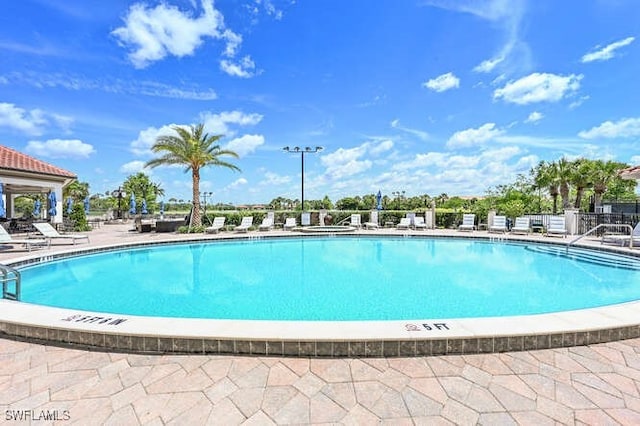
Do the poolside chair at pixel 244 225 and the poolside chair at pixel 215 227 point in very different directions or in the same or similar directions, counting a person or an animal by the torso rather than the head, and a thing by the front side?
same or similar directions

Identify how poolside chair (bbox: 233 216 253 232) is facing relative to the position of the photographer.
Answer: facing the viewer and to the left of the viewer

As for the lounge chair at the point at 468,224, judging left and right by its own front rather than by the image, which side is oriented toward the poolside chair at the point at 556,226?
left

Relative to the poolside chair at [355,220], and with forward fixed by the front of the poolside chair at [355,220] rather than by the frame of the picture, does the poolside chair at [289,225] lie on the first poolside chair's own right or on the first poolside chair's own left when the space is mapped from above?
on the first poolside chair's own right

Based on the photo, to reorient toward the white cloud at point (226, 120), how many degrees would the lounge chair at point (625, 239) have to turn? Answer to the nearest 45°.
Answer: approximately 90° to its right

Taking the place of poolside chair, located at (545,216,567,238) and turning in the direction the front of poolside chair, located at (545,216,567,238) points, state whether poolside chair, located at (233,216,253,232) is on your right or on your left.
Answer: on your right

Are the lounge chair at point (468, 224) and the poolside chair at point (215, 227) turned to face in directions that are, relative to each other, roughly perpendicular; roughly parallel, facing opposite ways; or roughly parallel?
roughly parallel

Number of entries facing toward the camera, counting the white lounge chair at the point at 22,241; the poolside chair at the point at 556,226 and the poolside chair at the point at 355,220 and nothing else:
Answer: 2

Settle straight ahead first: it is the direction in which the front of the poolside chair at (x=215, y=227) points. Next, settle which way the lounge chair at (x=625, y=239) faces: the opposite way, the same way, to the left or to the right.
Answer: to the right

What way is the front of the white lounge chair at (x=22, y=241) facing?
to the viewer's right

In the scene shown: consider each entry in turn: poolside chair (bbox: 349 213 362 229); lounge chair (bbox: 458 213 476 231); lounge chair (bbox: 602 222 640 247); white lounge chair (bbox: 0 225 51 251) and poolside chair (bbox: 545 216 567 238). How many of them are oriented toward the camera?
3

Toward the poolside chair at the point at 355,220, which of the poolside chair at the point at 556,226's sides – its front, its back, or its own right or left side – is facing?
right

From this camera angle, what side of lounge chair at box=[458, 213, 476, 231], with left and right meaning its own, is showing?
front

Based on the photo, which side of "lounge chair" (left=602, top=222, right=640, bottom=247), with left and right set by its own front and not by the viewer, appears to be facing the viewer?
left
